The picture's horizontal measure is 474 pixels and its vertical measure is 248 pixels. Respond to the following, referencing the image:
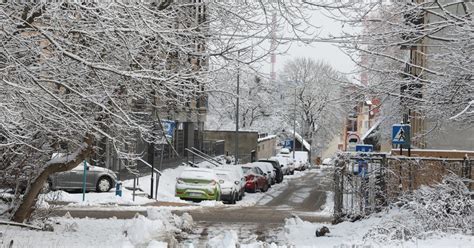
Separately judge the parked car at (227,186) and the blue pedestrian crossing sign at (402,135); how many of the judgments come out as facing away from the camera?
0

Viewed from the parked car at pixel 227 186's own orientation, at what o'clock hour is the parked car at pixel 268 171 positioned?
the parked car at pixel 268 171 is roughly at 8 o'clock from the parked car at pixel 227 186.

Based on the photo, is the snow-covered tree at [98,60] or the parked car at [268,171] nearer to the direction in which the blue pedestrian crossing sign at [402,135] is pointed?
the snow-covered tree

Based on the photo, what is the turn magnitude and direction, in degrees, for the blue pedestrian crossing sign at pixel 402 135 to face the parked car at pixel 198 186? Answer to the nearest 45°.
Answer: approximately 135° to its right

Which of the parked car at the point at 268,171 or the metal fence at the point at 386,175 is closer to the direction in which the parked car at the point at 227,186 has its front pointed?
the metal fence

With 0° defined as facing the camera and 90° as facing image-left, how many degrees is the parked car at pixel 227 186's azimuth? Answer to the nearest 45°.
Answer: approximately 315°

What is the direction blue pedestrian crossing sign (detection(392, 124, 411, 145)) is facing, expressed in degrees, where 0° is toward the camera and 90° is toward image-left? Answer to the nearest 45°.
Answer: approximately 0°

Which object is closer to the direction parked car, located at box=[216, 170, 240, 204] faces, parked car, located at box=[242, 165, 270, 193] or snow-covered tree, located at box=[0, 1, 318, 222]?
the snow-covered tree

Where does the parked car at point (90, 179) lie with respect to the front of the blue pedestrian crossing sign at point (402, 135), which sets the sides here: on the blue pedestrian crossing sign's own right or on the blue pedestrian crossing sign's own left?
on the blue pedestrian crossing sign's own right

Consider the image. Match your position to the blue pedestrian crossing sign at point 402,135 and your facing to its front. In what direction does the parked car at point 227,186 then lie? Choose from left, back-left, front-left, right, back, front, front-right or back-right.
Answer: back-right

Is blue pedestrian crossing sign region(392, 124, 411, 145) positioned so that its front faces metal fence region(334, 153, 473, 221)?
yes
